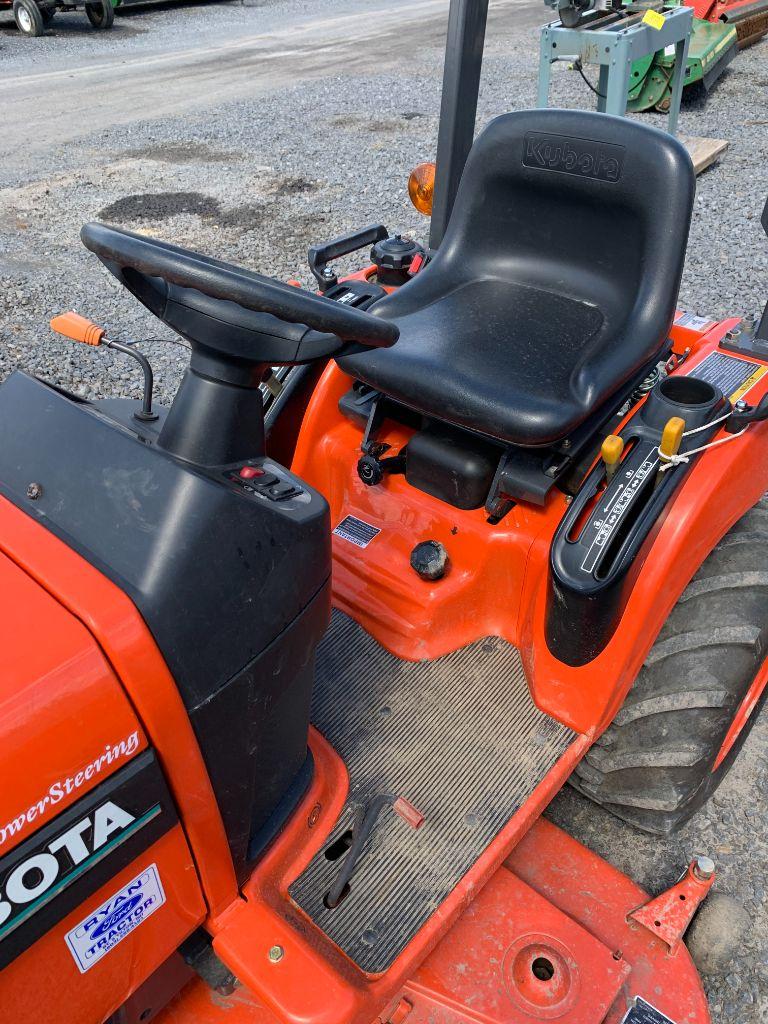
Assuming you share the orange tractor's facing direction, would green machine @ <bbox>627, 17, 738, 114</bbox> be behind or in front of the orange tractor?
behind

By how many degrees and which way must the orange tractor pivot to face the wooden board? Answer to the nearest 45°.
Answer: approximately 180°
